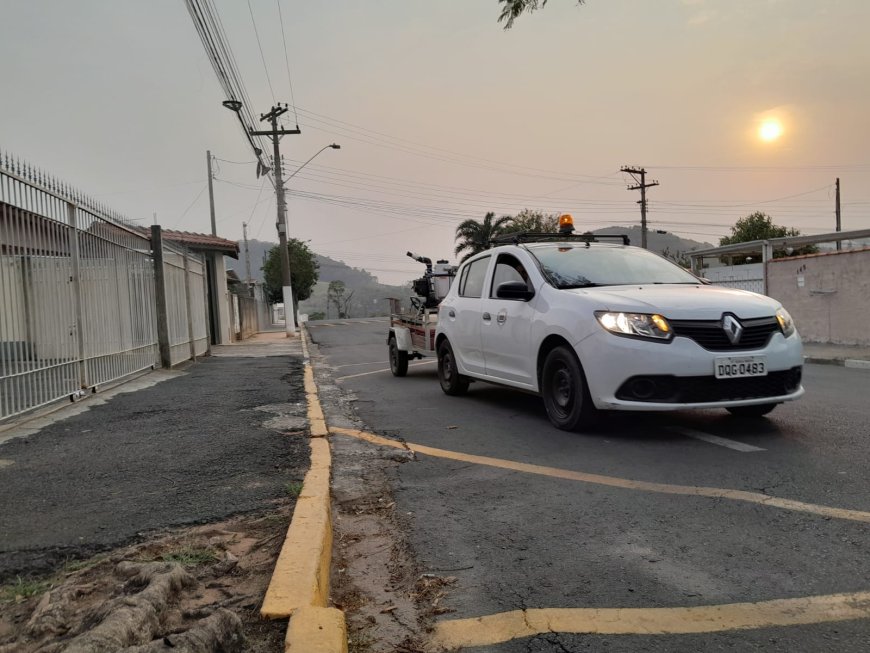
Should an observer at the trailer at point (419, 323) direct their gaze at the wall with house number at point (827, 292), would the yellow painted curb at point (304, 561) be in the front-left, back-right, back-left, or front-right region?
back-right

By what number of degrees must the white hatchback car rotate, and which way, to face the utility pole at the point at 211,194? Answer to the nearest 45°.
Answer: approximately 180°

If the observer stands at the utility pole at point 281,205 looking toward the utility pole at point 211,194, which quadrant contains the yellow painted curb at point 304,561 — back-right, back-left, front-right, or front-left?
back-left

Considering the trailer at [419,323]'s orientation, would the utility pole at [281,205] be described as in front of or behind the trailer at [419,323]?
behind

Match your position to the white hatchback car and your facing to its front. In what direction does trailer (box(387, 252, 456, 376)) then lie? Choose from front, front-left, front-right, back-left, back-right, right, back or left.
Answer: back

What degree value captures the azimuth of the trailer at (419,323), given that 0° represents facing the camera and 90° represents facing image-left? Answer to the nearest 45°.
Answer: approximately 315°

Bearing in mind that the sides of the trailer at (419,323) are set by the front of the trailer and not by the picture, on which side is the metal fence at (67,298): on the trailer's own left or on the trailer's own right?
on the trailer's own right

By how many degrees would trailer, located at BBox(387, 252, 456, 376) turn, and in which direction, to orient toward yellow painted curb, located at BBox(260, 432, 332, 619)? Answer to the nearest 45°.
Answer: approximately 45° to its right

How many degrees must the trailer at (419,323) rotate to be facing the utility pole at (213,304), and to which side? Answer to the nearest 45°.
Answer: approximately 180°

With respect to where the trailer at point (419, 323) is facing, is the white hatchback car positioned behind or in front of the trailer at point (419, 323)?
in front

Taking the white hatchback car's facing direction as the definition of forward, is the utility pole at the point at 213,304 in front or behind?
behind

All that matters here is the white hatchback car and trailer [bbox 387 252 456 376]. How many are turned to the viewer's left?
0
